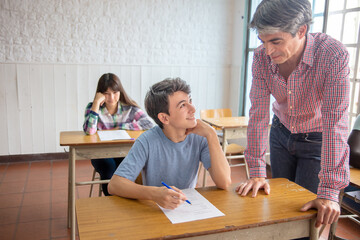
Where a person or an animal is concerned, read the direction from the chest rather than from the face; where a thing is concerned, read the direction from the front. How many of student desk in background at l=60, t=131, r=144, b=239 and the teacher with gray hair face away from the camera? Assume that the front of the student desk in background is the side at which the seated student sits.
1

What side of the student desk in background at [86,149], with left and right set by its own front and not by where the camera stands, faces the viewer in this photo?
back

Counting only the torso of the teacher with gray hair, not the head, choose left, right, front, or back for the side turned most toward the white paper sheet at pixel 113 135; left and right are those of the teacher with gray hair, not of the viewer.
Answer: right

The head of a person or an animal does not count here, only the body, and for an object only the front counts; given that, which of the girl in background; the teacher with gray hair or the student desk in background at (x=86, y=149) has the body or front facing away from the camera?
the student desk in background

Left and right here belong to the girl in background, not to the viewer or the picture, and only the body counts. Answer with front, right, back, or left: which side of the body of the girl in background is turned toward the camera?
front

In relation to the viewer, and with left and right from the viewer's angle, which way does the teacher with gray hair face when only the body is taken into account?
facing the viewer and to the left of the viewer

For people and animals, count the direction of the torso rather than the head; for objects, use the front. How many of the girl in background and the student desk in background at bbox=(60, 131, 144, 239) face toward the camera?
1

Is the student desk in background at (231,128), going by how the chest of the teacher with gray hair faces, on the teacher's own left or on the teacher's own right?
on the teacher's own right

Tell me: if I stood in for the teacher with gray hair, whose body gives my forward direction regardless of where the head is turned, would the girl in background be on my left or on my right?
on my right

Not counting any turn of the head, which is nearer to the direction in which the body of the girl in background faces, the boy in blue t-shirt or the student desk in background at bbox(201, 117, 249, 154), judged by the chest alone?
the boy in blue t-shirt

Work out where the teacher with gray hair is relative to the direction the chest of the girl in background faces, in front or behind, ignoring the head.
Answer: in front

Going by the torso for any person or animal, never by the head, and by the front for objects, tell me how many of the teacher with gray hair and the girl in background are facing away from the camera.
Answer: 0

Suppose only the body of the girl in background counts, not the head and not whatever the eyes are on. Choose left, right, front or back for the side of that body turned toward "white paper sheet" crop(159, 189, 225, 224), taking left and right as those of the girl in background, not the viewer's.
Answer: front

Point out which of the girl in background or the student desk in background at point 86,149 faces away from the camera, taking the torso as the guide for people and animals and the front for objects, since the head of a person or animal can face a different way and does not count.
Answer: the student desk in background

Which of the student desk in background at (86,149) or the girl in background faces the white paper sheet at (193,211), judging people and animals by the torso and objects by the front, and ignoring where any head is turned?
the girl in background
